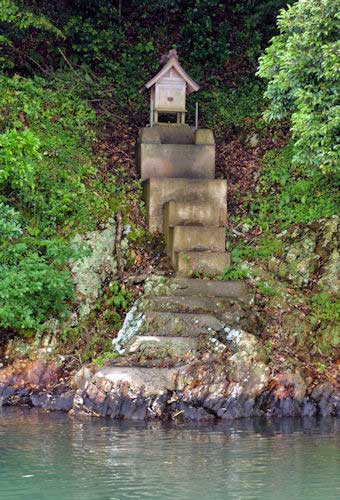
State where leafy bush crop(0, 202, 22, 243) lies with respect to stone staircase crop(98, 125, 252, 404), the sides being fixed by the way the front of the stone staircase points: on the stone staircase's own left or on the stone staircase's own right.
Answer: on the stone staircase's own right

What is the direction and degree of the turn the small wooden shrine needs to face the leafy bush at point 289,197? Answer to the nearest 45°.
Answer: approximately 90° to its left

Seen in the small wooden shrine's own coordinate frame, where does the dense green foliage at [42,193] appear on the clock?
The dense green foliage is roughly at 2 o'clock from the small wooden shrine.

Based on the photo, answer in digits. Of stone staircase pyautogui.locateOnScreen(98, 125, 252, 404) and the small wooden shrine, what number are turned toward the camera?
2

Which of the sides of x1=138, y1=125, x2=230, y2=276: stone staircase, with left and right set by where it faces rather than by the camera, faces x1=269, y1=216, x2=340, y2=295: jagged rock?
left

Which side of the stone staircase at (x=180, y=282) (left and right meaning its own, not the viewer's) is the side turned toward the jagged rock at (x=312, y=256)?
left

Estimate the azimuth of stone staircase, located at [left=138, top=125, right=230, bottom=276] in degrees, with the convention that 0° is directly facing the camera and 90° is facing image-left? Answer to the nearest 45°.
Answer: approximately 0°

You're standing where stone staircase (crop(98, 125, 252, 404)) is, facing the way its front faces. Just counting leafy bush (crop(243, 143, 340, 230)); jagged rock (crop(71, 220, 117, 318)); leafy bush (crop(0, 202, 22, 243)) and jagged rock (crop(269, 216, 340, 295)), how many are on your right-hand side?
2
